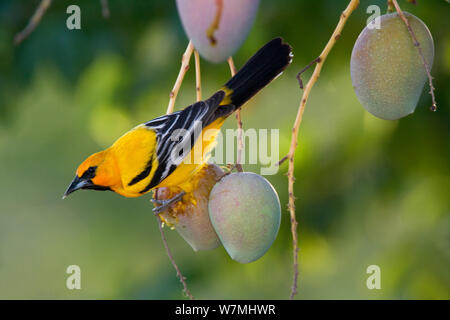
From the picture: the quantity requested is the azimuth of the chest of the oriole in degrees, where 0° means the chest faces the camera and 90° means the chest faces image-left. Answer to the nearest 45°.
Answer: approximately 90°
